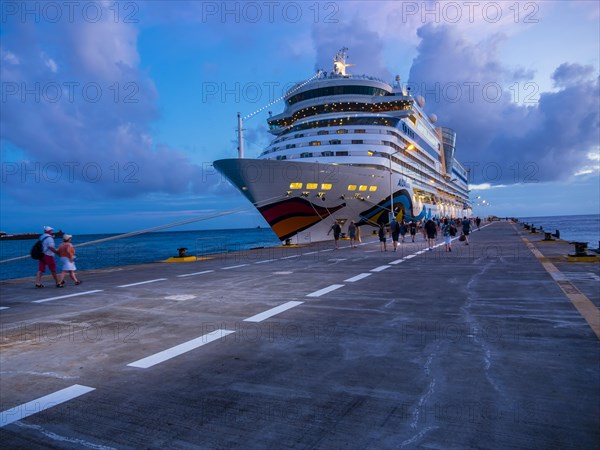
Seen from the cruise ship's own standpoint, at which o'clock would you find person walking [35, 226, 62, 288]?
The person walking is roughly at 11 o'clock from the cruise ship.

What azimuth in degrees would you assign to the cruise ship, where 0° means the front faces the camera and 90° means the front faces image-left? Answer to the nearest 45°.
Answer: approximately 45°

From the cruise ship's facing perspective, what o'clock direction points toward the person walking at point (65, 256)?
The person walking is roughly at 11 o'clock from the cruise ship.
